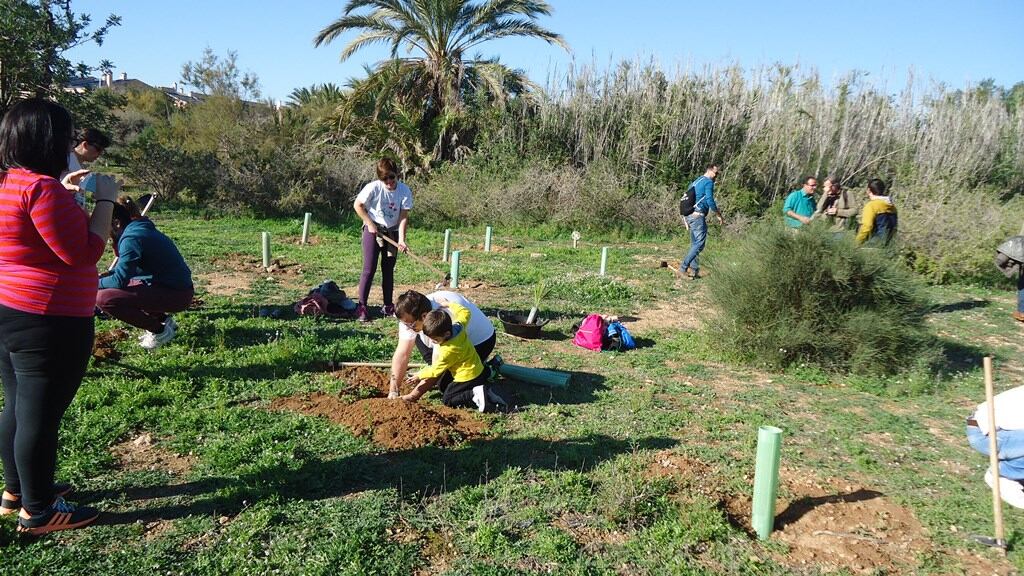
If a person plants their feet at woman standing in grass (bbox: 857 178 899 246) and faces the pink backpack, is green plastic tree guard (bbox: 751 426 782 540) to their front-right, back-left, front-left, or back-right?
front-left

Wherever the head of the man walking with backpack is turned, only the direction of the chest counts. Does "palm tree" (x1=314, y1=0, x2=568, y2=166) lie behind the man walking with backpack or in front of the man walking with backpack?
behind

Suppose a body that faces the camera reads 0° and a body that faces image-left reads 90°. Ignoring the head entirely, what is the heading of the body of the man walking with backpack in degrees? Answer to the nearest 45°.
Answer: approximately 270°

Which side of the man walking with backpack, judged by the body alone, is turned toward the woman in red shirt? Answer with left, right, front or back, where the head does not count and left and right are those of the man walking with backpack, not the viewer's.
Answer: right

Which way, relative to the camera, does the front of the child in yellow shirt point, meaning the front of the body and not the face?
to the viewer's left

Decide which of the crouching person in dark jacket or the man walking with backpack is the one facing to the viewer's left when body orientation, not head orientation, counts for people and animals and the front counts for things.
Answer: the crouching person in dark jacket

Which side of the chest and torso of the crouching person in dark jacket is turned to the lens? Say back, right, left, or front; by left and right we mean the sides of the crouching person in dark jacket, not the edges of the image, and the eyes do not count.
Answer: left

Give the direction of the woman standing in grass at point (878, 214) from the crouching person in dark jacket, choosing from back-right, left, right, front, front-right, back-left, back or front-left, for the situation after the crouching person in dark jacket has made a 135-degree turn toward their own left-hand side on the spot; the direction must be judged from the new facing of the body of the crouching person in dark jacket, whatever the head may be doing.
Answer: front-left

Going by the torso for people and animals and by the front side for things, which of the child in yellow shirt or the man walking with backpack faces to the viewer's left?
the child in yellow shirt

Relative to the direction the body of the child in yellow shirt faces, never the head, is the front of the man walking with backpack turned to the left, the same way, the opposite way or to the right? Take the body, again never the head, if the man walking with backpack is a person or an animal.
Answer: the opposite way

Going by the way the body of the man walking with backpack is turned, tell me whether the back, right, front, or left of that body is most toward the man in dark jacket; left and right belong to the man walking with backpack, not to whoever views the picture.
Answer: front

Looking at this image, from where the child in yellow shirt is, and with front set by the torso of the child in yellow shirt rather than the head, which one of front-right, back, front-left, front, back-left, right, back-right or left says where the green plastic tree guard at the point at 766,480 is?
back-left

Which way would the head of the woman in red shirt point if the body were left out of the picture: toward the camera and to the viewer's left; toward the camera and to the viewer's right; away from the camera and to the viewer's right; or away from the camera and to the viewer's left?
away from the camera and to the viewer's right
